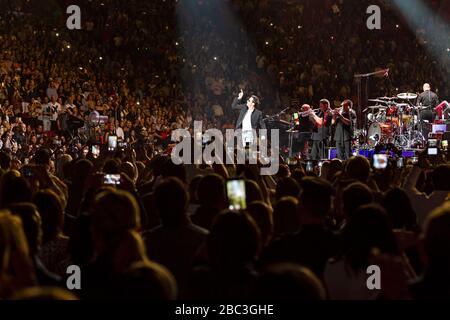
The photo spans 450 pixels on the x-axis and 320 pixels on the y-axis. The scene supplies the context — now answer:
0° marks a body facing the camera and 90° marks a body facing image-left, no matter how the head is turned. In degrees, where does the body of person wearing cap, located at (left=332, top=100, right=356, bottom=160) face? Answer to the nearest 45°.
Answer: approximately 45°

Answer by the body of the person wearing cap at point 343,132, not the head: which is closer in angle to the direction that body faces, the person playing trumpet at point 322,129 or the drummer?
the person playing trumpet

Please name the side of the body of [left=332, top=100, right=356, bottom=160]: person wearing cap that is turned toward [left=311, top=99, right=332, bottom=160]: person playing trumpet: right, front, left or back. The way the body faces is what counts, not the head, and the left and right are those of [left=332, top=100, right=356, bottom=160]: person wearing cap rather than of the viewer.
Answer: right

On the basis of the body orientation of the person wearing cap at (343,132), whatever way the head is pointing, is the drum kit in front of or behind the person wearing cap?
behind

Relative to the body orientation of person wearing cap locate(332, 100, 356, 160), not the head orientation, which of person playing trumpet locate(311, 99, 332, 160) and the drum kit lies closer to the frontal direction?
the person playing trumpet
